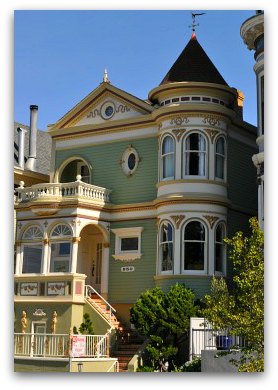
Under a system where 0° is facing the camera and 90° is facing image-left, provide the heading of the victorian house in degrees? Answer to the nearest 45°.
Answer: approximately 45°

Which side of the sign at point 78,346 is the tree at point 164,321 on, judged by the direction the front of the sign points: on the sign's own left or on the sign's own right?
on the sign's own left

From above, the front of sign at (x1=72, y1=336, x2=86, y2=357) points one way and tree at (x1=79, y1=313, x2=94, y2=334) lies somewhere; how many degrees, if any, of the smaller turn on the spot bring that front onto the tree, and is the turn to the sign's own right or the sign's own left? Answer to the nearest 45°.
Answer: approximately 180°

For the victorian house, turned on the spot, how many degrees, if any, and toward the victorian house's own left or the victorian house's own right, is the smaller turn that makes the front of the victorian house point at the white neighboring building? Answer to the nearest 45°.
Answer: approximately 90° to the victorian house's own left

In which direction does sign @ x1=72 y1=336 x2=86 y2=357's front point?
toward the camera

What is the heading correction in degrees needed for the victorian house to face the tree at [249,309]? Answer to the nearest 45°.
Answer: approximately 45° to its left

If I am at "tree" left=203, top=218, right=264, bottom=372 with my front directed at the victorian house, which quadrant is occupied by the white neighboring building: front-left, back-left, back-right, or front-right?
front-right
